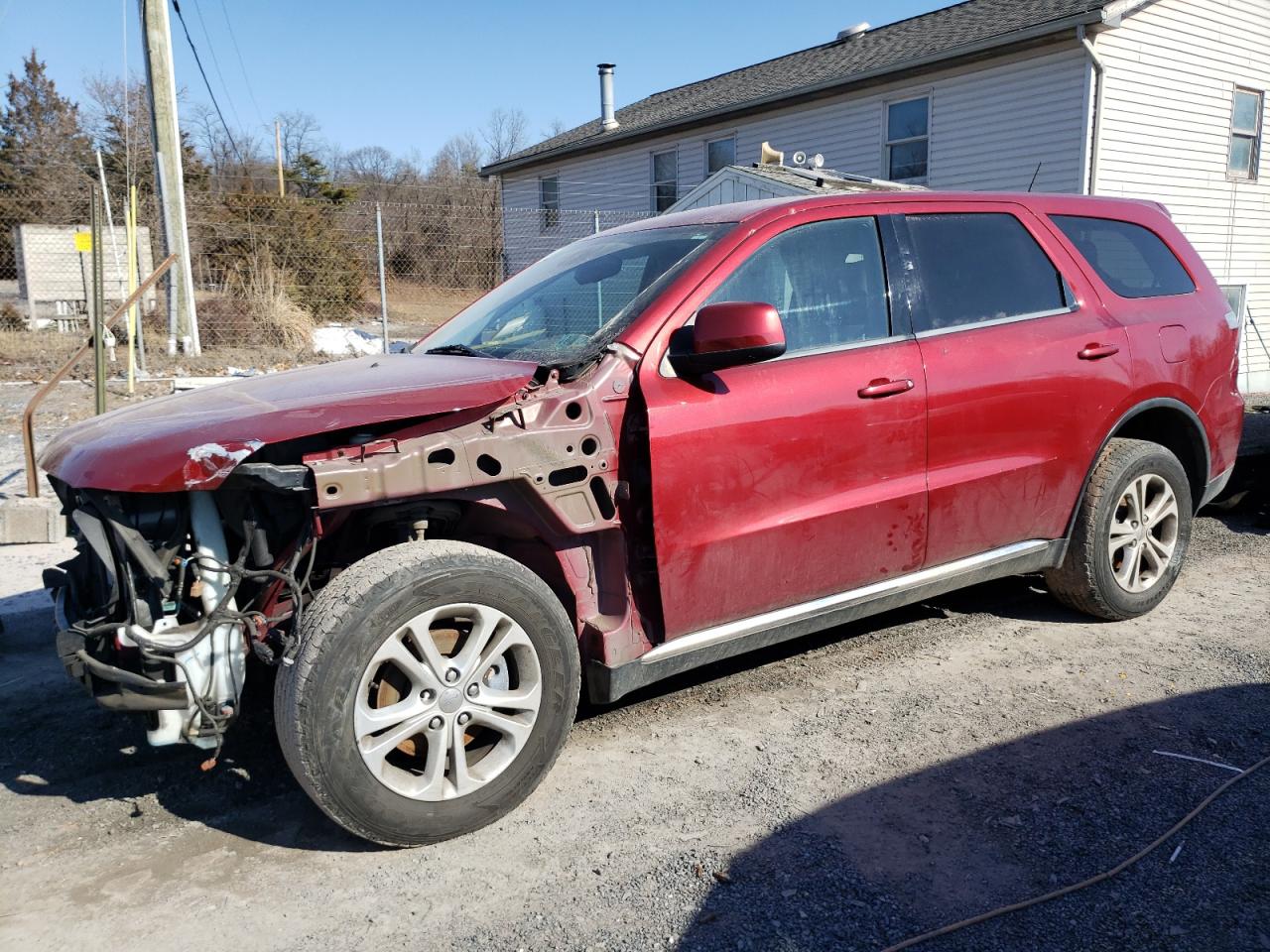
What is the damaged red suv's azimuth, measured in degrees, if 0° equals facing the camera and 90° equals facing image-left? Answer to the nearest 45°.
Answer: approximately 45°

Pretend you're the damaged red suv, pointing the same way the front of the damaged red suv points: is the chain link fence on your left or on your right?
on your right

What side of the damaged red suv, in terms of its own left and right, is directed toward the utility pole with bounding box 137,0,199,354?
right
